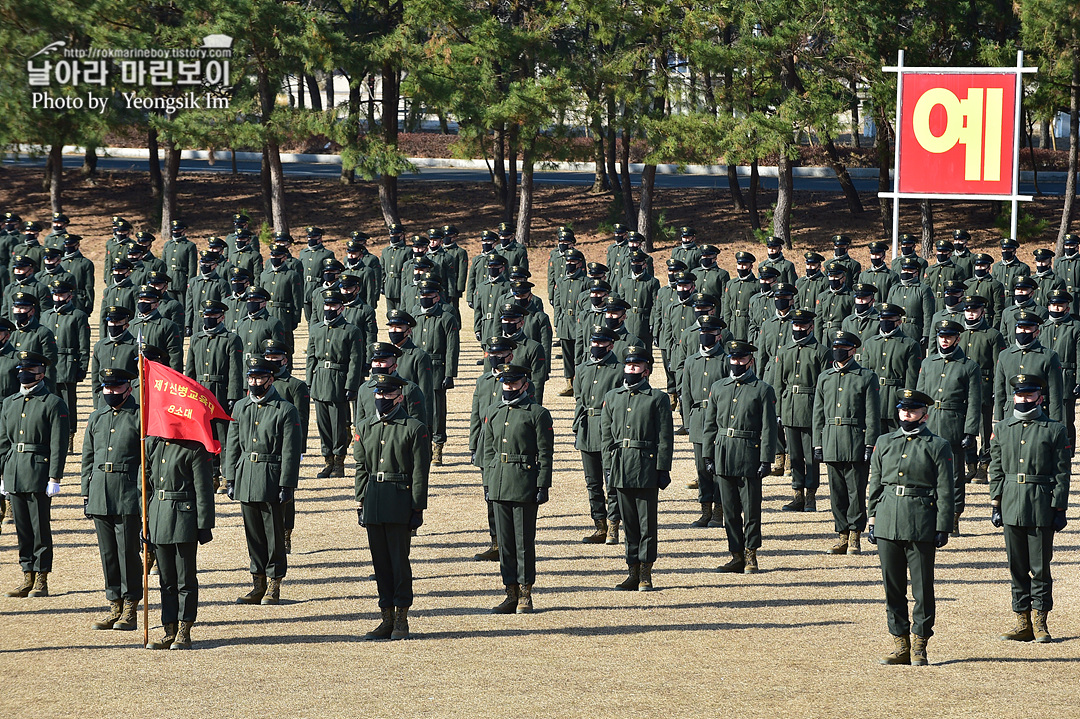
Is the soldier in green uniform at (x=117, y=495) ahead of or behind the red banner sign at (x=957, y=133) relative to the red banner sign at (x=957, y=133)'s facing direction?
ahead

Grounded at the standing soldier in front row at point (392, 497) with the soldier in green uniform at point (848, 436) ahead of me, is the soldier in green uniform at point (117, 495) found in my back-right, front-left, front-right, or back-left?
back-left

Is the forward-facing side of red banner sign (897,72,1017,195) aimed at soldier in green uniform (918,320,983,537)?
yes

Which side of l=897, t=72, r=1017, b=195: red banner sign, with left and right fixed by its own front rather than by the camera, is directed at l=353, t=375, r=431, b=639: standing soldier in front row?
front

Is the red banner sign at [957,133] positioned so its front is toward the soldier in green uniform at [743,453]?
yes

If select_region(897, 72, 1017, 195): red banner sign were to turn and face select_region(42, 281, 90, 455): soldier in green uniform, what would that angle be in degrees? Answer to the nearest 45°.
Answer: approximately 45° to its right

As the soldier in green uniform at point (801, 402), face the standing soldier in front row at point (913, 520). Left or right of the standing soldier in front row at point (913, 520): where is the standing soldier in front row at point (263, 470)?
right

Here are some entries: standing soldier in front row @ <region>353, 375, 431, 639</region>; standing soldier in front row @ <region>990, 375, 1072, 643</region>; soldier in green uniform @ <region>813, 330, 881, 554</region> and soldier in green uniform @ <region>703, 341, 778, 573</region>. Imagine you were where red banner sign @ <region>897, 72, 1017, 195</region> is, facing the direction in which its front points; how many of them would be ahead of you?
4

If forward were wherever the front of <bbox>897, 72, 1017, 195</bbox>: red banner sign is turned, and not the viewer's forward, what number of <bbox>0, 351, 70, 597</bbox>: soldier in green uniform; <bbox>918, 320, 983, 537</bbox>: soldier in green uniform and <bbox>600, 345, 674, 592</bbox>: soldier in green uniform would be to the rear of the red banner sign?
0

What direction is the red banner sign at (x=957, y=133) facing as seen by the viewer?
toward the camera

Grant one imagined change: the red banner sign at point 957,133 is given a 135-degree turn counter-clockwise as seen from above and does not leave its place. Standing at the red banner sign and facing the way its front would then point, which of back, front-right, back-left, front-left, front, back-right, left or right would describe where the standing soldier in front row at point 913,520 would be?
back-right

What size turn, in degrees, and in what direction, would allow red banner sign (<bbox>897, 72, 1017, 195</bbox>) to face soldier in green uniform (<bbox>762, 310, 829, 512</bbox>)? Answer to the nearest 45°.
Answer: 0° — it already faces them

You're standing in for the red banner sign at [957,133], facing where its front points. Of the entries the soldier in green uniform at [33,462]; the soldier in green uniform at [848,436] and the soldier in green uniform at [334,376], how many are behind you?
0

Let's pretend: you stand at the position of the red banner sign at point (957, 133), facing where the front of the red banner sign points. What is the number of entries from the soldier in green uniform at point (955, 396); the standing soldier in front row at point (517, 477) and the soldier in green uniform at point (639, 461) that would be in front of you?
3

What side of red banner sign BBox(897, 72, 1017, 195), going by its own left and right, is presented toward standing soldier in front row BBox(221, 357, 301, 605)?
front
